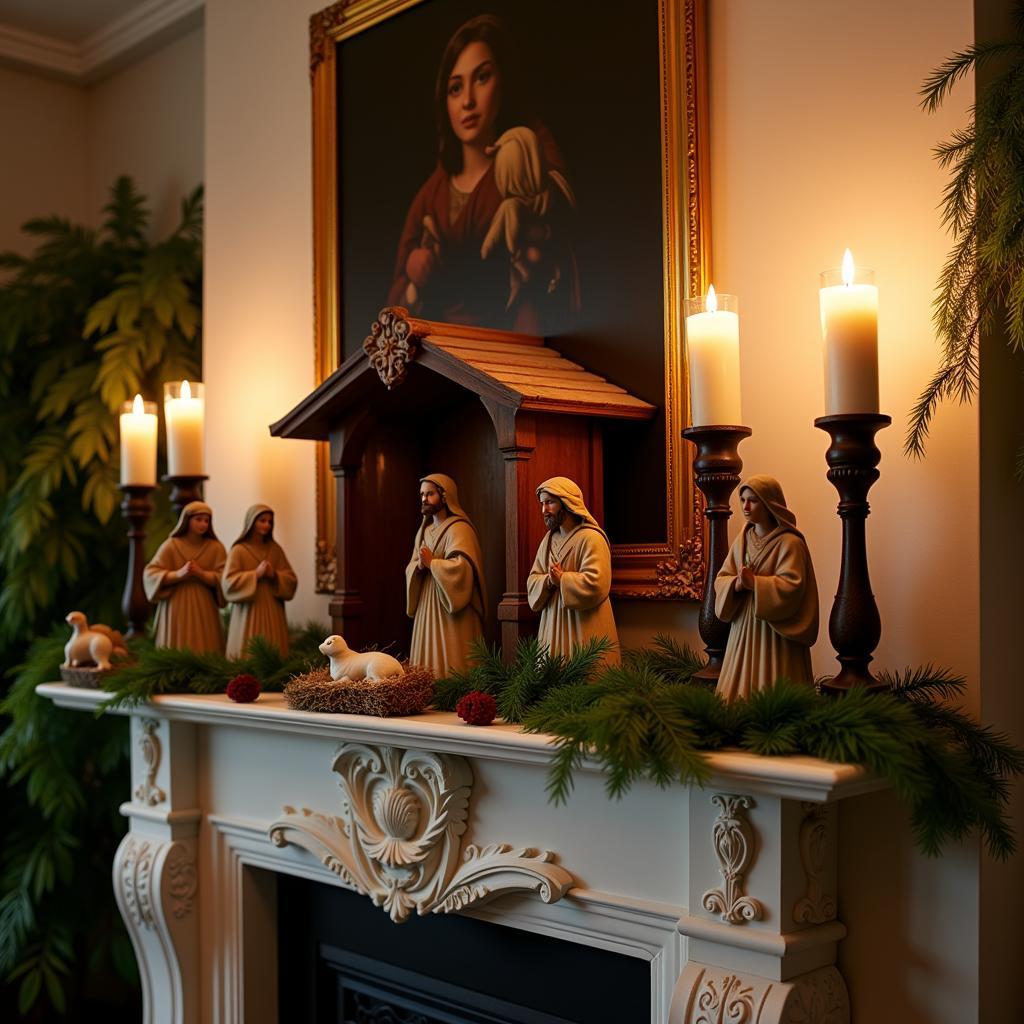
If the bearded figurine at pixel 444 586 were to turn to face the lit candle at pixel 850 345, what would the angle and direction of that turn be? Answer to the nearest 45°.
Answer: approximately 90° to its left

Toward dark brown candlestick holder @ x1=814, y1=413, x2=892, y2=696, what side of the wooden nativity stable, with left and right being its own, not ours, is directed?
left

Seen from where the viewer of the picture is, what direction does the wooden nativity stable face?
facing the viewer and to the left of the viewer

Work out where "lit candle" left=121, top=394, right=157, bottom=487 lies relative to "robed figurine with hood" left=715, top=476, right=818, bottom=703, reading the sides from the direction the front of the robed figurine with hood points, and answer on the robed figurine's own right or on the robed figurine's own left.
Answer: on the robed figurine's own right

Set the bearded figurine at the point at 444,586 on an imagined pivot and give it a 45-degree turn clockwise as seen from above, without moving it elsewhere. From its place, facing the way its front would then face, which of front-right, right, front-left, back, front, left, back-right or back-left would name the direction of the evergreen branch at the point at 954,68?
back-left

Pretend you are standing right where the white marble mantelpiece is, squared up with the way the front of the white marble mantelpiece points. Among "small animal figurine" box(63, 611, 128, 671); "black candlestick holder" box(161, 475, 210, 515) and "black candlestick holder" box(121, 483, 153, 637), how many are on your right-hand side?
3

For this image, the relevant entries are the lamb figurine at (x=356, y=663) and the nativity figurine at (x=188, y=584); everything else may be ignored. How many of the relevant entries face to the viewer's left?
1

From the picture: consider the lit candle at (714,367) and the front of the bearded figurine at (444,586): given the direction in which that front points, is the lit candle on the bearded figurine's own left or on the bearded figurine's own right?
on the bearded figurine's own left

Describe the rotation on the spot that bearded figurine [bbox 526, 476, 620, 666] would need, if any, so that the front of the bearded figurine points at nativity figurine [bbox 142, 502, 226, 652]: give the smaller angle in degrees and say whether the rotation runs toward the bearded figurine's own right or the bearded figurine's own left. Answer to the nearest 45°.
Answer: approximately 90° to the bearded figurine's own right

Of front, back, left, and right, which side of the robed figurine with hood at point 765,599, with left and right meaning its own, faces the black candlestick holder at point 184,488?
right

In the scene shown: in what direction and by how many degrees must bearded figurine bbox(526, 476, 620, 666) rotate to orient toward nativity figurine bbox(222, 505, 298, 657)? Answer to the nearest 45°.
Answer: approximately 90° to its right

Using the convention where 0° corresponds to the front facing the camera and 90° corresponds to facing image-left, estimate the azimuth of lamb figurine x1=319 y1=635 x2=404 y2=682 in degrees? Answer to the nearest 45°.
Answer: approximately 90°
